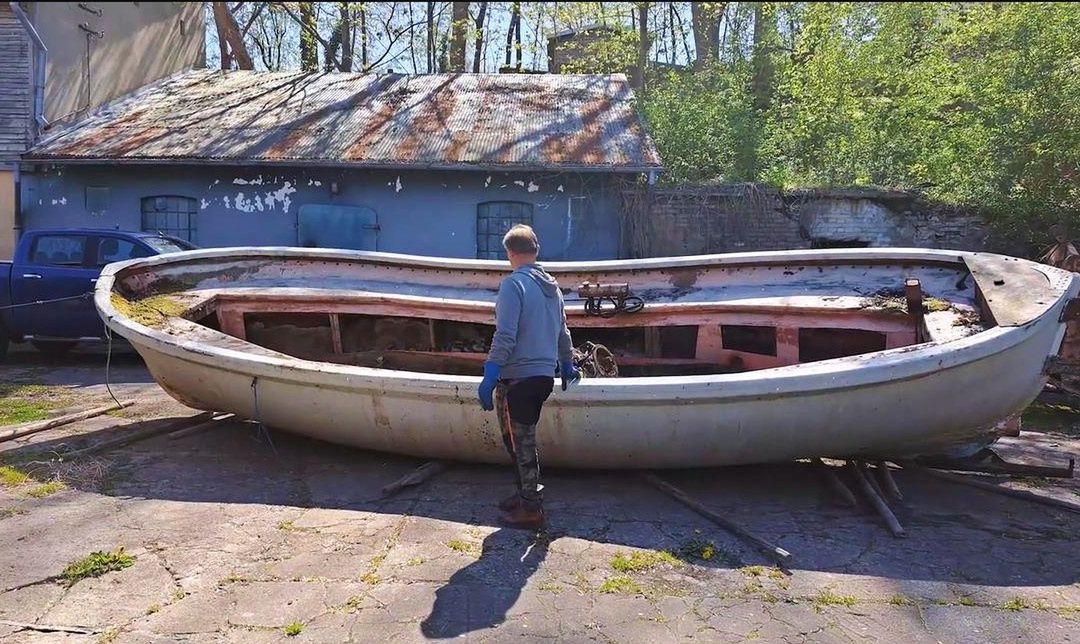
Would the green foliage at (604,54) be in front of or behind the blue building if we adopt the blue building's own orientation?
behind

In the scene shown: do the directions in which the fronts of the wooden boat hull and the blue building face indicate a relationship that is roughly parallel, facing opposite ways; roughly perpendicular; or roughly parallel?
roughly perpendicular

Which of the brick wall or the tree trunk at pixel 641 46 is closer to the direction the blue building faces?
the brick wall

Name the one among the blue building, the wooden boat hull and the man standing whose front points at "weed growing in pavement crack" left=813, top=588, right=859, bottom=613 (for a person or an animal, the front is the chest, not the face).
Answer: the blue building

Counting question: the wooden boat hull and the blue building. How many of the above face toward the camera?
1

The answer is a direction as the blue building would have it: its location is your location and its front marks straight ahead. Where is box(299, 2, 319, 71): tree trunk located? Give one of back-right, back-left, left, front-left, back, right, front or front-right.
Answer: back

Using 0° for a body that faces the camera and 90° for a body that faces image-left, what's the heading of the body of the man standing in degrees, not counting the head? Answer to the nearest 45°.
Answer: approximately 135°

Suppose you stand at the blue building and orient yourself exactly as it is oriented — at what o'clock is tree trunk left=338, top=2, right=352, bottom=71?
The tree trunk is roughly at 6 o'clock from the blue building.

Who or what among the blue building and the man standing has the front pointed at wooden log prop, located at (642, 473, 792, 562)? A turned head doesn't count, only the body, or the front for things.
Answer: the blue building

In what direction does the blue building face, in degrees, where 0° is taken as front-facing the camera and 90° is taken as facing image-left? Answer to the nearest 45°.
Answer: approximately 0°
